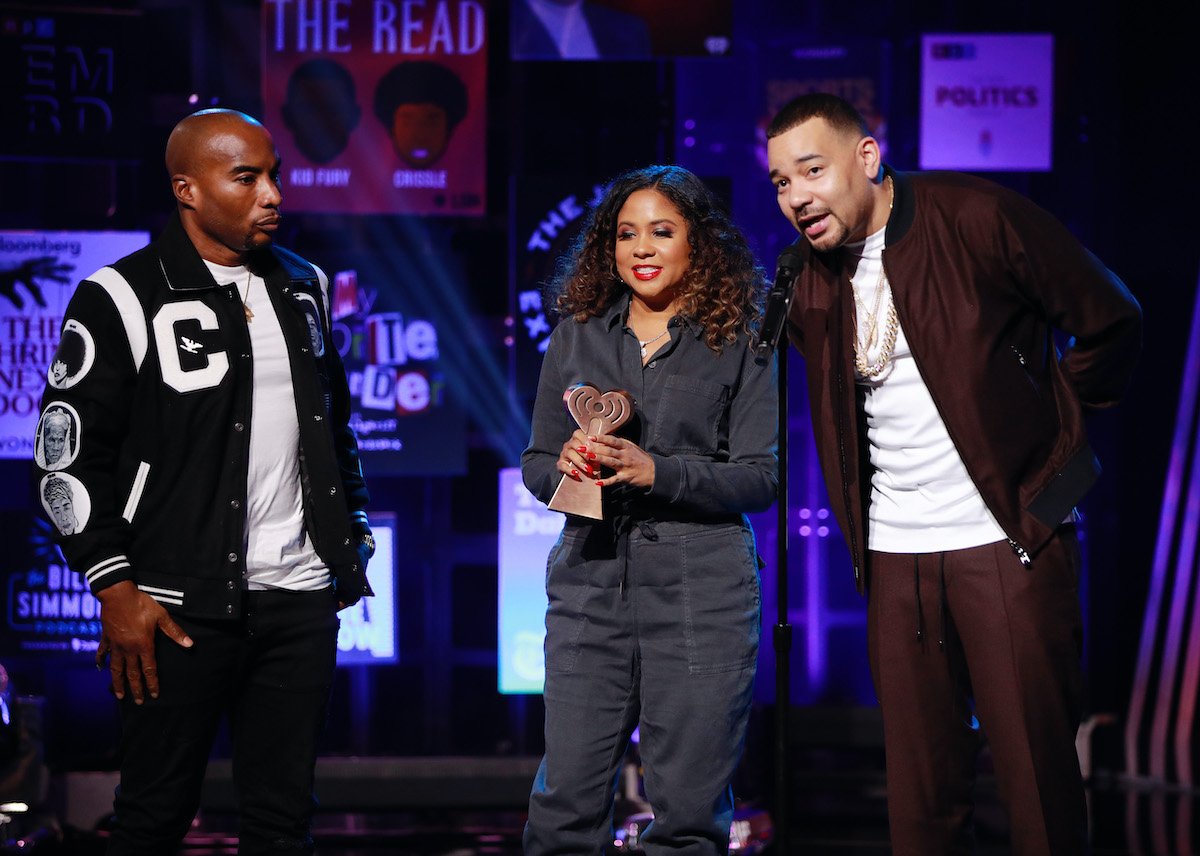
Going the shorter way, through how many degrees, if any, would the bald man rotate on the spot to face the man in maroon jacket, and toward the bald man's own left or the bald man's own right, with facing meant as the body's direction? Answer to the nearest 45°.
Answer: approximately 45° to the bald man's own left

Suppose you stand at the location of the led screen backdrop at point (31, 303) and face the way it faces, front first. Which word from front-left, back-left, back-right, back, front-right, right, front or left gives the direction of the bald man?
front

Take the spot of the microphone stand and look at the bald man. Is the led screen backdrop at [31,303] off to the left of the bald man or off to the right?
right

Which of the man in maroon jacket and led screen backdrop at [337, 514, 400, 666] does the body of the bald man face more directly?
the man in maroon jacket

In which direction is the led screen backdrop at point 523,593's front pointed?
toward the camera

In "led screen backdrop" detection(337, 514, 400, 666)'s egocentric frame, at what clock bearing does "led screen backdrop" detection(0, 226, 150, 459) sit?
"led screen backdrop" detection(0, 226, 150, 459) is roughly at 3 o'clock from "led screen backdrop" detection(337, 514, 400, 666).

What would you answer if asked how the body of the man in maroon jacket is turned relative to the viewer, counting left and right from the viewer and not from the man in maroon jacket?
facing the viewer and to the left of the viewer

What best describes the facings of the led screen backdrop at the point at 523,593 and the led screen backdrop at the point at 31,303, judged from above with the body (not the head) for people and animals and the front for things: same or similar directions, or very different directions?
same or similar directions

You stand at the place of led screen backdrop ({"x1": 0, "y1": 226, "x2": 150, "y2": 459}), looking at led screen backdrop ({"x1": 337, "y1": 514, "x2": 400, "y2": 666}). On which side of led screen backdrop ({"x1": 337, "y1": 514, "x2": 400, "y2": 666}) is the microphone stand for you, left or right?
right

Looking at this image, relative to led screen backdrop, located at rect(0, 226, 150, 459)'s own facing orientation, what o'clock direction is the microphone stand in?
The microphone stand is roughly at 11 o'clock from the led screen backdrop.

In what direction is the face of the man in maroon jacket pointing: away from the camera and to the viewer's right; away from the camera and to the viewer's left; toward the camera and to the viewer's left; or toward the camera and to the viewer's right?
toward the camera and to the viewer's left

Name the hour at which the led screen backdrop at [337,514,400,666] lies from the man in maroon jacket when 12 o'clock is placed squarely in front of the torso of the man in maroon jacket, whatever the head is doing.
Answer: The led screen backdrop is roughly at 3 o'clock from the man in maroon jacket.

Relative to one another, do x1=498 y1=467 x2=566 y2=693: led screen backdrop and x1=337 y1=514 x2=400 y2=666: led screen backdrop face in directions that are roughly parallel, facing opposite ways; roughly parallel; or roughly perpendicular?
roughly parallel

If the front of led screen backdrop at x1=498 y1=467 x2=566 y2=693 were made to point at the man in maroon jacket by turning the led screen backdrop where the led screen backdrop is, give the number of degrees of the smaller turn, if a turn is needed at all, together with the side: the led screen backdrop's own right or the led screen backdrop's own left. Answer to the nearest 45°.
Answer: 0° — it already faces them

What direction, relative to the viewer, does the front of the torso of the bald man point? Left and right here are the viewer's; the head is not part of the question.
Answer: facing the viewer and to the right of the viewer

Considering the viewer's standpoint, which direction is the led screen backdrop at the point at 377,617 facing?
facing the viewer
